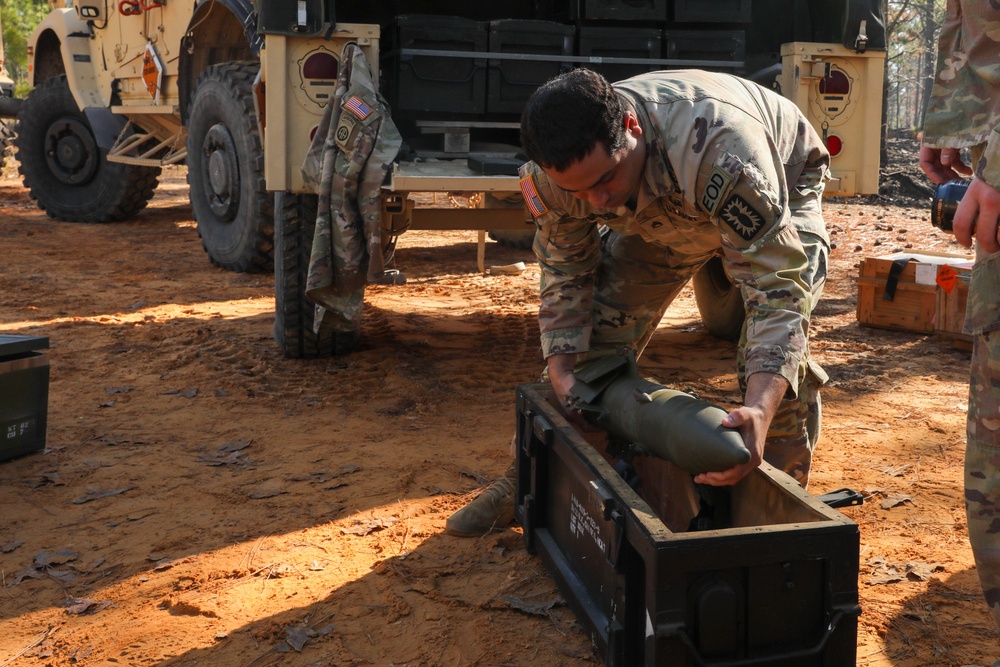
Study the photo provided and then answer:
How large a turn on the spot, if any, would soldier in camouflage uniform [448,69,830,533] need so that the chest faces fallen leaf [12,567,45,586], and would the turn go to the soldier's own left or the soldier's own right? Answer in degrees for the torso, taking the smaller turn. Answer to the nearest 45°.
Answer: approximately 45° to the soldier's own right

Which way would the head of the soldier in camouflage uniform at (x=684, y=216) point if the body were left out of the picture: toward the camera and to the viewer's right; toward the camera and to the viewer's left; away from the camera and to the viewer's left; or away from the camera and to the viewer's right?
toward the camera and to the viewer's left

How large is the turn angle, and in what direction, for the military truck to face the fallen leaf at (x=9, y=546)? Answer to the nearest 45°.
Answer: approximately 180°

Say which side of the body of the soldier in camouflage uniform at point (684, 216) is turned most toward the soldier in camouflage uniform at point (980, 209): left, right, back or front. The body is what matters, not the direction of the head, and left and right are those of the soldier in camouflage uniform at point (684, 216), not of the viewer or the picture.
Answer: left

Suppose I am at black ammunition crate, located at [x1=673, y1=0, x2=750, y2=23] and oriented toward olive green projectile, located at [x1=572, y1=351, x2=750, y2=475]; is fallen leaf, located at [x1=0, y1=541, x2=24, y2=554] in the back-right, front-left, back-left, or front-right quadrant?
front-right

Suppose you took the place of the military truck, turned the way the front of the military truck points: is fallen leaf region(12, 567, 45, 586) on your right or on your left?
on your left

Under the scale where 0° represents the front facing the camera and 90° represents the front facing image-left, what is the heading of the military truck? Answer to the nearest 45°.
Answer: approximately 135°

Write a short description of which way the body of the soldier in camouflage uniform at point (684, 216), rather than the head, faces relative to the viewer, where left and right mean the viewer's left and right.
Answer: facing the viewer and to the left of the viewer
